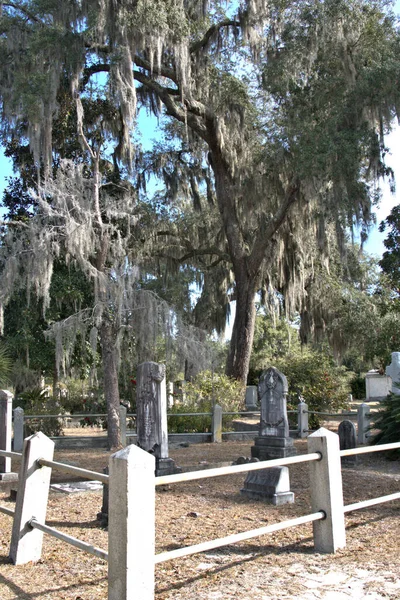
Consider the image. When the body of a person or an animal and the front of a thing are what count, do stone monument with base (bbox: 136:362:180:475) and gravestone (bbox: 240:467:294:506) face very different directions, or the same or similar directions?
same or similar directions

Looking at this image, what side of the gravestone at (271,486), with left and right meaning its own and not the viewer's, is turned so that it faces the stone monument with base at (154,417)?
right

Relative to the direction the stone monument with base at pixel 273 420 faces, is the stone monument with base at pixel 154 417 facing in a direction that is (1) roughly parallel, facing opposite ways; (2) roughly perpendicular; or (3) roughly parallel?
roughly parallel

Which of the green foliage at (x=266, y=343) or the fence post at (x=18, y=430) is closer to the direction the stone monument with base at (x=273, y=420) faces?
the fence post

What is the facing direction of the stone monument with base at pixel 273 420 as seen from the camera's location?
facing the viewer and to the left of the viewer

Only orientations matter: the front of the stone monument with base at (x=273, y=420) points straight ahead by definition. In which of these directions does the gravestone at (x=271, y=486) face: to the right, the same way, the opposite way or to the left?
the same way

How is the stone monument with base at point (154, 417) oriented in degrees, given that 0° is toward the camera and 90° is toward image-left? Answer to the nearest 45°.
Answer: approximately 45°

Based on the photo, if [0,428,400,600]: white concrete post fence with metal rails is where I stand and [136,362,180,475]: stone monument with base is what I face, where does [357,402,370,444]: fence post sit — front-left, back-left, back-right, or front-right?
front-right

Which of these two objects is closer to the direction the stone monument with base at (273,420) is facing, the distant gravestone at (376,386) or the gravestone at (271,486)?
the gravestone

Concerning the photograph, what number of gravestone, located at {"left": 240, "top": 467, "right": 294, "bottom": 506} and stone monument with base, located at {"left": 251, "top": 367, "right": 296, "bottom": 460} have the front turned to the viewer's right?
0

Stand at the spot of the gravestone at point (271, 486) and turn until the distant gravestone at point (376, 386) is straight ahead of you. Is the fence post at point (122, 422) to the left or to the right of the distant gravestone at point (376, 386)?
left

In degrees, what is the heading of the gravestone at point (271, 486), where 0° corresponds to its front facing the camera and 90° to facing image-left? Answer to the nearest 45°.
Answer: approximately 45°

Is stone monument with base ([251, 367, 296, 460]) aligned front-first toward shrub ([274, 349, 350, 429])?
no

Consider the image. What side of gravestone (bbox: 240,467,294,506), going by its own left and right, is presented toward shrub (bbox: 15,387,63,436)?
right

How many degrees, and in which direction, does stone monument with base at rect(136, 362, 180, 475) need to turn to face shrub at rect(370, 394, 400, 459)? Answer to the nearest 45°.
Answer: approximately 135° to its left

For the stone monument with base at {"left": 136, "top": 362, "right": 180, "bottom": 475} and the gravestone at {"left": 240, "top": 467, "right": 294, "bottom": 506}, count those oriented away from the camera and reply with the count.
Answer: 0

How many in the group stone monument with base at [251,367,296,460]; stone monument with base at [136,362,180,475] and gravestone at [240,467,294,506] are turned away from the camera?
0

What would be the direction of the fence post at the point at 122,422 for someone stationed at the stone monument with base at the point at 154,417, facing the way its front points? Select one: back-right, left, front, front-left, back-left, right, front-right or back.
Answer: back-right
